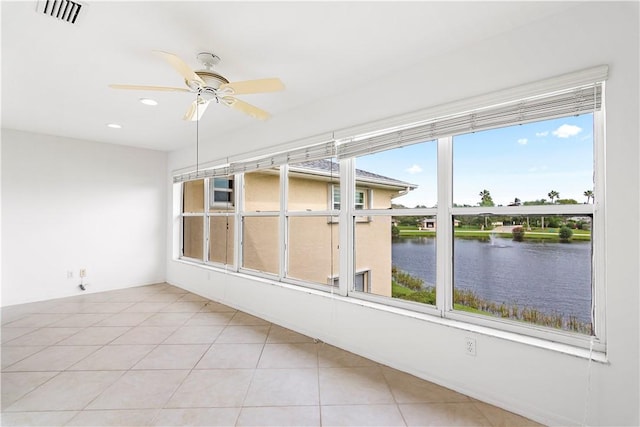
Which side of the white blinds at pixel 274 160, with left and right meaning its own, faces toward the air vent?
front

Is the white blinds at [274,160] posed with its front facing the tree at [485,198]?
no

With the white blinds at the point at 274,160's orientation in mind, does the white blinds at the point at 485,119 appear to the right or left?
on its left

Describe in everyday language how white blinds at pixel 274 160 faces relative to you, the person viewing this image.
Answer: facing the viewer and to the left of the viewer

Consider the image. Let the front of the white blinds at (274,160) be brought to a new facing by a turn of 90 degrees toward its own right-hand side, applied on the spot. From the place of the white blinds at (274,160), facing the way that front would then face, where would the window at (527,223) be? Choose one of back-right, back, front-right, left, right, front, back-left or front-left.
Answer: back
